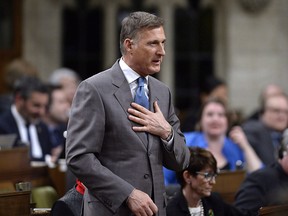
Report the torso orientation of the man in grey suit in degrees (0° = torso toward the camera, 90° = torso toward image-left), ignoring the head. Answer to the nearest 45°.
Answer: approximately 315°

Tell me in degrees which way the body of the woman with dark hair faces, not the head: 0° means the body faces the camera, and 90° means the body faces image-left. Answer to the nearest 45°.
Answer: approximately 315°
